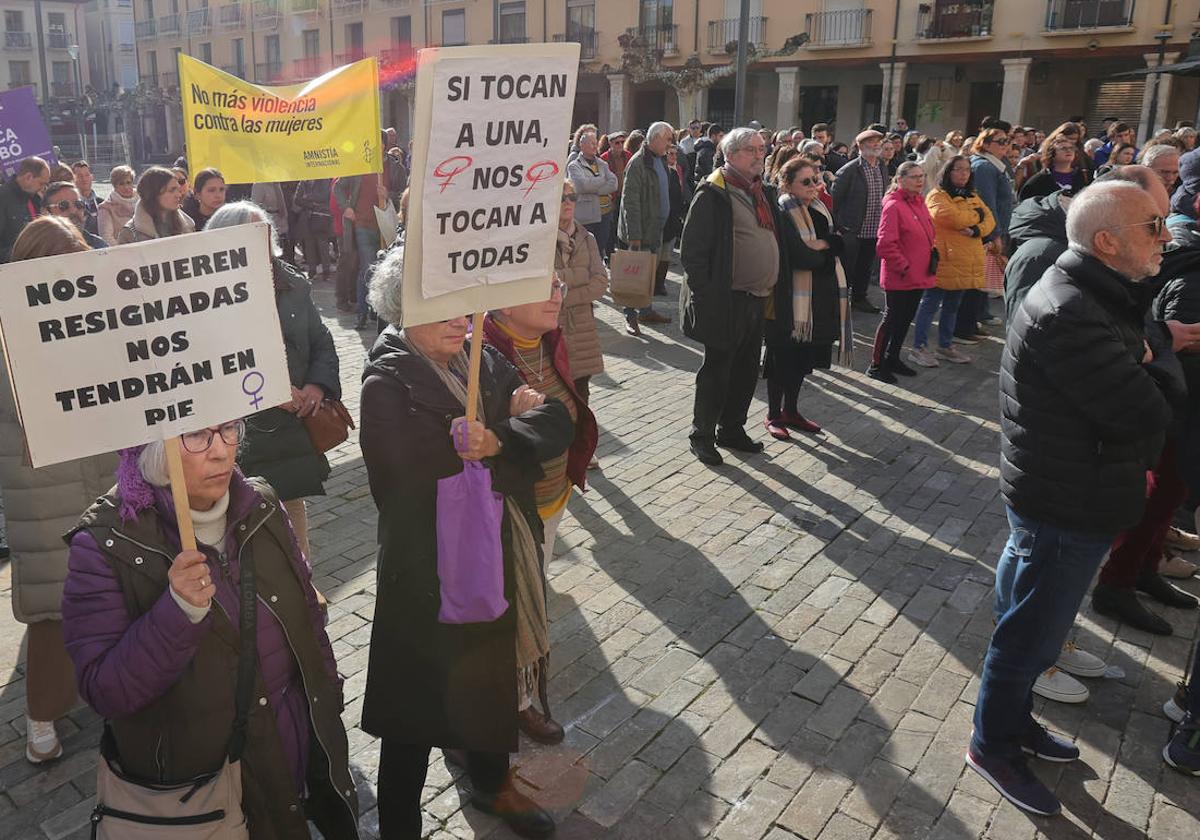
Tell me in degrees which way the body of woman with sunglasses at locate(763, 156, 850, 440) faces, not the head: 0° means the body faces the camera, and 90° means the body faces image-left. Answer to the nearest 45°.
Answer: approximately 315°

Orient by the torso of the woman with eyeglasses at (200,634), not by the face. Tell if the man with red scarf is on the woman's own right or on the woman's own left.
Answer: on the woman's own left

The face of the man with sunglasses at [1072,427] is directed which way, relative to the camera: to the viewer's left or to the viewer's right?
to the viewer's right

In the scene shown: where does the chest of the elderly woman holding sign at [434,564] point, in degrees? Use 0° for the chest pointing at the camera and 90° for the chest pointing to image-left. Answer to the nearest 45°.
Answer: approximately 315°

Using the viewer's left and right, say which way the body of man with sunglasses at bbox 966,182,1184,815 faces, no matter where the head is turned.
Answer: facing to the right of the viewer

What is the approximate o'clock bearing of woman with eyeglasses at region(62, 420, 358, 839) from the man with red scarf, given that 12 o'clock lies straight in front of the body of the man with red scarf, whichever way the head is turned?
The woman with eyeglasses is roughly at 2 o'clock from the man with red scarf.

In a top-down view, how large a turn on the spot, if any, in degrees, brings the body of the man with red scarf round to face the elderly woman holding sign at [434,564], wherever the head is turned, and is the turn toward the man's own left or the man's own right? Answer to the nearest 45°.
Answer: approximately 45° to the man's own right

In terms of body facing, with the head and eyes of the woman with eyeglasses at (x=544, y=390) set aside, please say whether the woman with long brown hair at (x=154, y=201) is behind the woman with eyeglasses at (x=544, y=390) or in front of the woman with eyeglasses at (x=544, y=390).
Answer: behind
